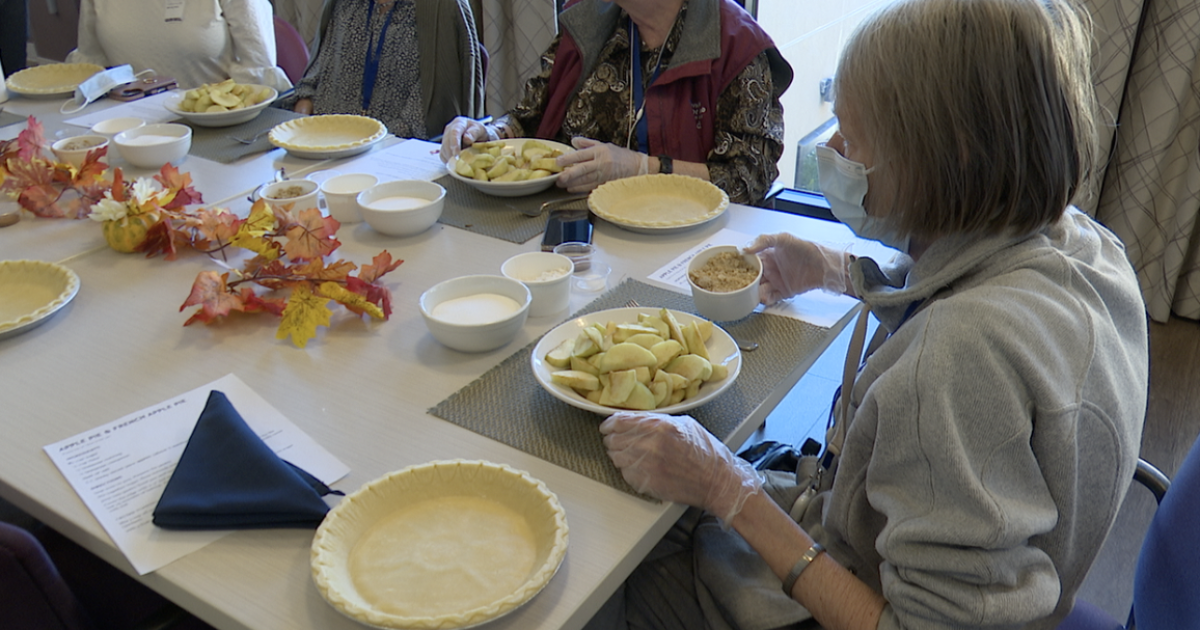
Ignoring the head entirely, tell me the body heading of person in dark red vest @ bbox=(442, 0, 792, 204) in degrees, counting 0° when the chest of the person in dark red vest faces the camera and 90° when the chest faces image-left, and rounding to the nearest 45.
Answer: approximately 45°

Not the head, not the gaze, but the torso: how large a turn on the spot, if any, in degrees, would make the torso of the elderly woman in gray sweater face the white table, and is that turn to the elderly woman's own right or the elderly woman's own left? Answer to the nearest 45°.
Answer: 0° — they already face it

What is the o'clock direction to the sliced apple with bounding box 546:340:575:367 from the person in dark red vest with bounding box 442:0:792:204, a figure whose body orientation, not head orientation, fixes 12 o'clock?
The sliced apple is roughly at 11 o'clock from the person in dark red vest.

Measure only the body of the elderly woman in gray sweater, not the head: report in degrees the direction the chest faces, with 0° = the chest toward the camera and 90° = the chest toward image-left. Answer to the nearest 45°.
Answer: approximately 90°

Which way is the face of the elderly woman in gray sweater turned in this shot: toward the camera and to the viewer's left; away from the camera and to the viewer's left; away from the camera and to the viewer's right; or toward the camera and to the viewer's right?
away from the camera and to the viewer's left
